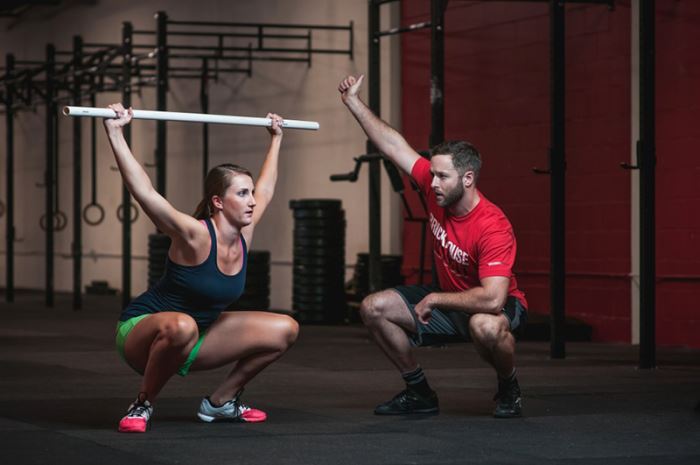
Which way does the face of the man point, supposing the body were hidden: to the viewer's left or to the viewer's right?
to the viewer's left

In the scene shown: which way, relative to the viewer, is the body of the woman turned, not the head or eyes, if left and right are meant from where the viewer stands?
facing the viewer and to the right of the viewer

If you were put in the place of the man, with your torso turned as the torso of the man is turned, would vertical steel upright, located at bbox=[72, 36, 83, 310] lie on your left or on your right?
on your right

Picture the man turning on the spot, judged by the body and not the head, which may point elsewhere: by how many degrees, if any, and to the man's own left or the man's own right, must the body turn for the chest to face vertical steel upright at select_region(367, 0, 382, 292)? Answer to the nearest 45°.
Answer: approximately 135° to the man's own right

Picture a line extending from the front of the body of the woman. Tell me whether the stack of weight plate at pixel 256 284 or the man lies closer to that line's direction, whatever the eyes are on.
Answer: the man

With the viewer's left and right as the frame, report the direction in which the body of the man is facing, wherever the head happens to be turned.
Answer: facing the viewer and to the left of the viewer

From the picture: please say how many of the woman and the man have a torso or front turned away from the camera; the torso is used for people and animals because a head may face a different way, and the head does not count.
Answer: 0

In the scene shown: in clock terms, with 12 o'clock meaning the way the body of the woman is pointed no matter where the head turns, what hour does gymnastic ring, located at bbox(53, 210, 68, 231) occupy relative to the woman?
The gymnastic ring is roughly at 7 o'clock from the woman.

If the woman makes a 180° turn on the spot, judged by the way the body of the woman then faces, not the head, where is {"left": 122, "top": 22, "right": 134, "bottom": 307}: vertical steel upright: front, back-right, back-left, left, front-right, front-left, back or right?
front-right

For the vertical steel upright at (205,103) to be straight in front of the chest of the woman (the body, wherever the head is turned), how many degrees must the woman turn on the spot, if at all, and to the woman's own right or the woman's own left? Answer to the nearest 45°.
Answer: approximately 135° to the woman's own left

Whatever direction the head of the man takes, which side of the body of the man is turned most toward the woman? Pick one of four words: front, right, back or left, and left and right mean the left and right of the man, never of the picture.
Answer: front
